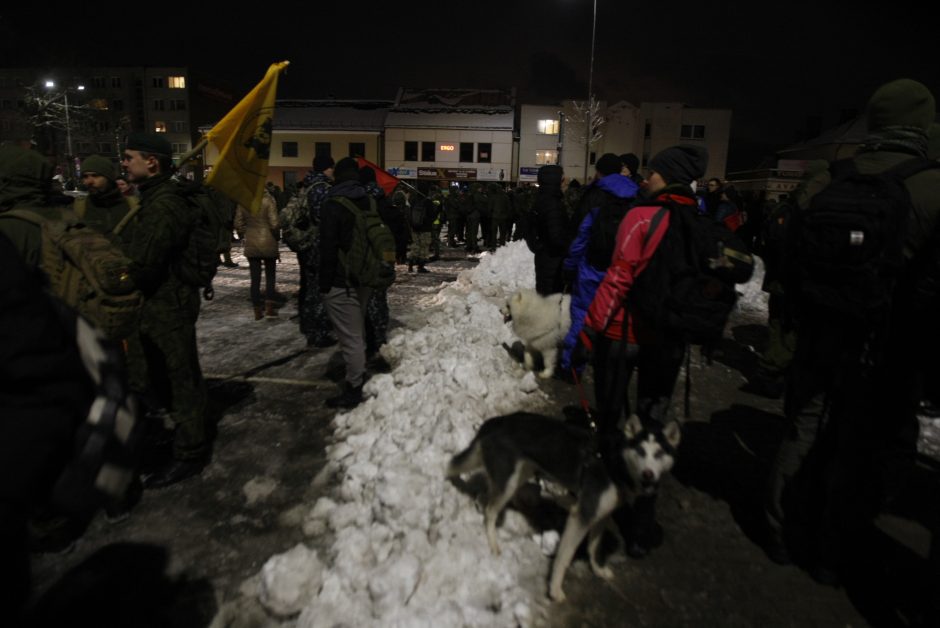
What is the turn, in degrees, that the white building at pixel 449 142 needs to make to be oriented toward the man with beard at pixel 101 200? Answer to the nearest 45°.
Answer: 0° — it already faces them

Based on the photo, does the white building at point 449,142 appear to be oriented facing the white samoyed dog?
yes

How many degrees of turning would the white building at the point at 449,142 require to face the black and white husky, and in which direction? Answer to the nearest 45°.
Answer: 0° — it already faces it

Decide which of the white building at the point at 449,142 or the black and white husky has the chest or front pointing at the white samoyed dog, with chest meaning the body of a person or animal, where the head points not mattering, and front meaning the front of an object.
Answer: the white building

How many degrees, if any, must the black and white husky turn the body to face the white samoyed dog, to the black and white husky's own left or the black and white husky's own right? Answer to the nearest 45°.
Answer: approximately 135° to the black and white husky's own left
